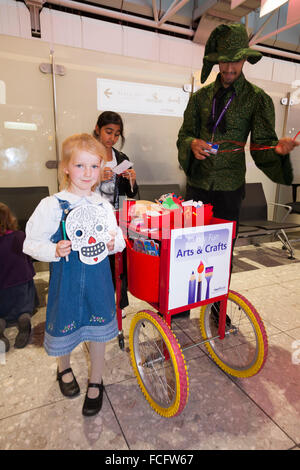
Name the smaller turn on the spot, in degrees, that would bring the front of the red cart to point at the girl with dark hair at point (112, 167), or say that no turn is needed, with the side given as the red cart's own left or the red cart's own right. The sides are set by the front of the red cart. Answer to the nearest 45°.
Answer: approximately 180°

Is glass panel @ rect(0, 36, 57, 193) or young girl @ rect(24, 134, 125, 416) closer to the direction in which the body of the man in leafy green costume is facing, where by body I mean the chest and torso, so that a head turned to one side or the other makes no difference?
the young girl

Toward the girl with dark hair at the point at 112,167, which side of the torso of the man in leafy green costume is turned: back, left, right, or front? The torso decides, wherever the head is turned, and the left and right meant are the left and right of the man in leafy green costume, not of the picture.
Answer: right

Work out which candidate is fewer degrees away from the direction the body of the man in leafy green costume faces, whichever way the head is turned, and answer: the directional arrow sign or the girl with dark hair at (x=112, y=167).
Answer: the girl with dark hair

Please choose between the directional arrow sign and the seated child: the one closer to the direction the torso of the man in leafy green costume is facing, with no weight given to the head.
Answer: the seated child

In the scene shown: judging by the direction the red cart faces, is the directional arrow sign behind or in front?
behind

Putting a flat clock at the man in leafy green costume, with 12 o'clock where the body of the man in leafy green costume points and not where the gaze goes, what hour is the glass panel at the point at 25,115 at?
The glass panel is roughly at 4 o'clock from the man in leafy green costume.

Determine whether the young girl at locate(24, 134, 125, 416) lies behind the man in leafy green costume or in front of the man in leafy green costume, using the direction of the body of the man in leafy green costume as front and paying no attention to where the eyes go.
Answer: in front

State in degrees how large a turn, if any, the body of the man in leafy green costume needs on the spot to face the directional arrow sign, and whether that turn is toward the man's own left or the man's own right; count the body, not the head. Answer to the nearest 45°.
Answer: approximately 135° to the man's own right
